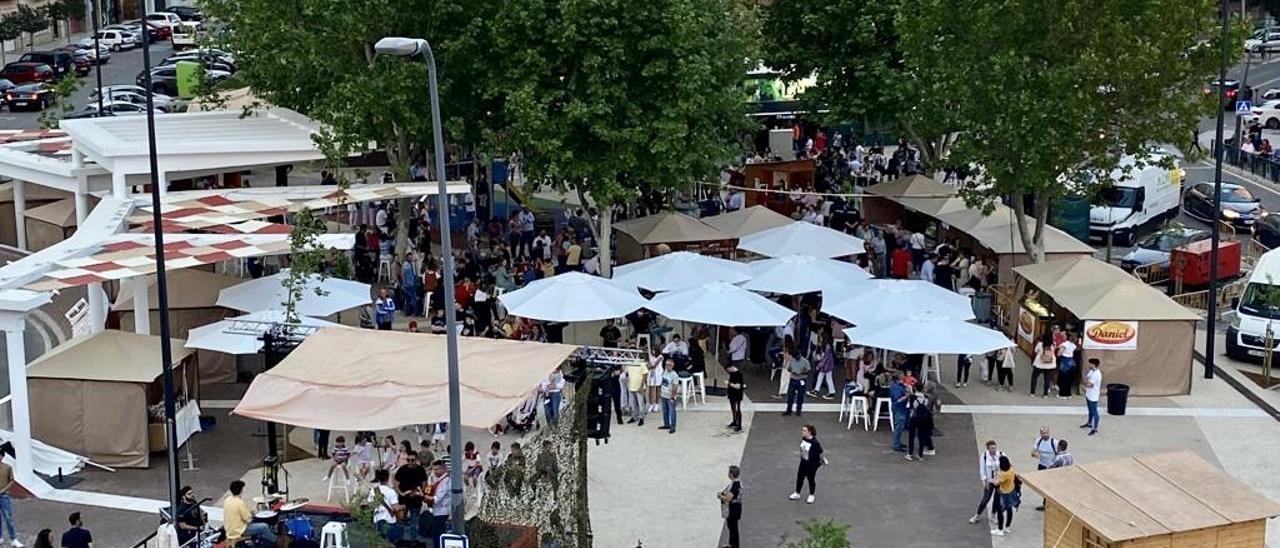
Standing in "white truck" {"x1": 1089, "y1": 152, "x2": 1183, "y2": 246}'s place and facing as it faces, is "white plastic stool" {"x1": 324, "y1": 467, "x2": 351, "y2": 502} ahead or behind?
ahead

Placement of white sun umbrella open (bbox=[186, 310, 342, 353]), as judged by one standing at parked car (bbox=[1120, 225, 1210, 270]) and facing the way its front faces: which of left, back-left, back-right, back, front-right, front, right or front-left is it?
front

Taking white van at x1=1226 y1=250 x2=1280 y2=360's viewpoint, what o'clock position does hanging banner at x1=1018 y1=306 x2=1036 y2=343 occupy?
The hanging banner is roughly at 1 o'clock from the white van.

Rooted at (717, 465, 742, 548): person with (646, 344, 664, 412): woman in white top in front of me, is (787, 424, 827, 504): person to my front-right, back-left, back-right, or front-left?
front-right

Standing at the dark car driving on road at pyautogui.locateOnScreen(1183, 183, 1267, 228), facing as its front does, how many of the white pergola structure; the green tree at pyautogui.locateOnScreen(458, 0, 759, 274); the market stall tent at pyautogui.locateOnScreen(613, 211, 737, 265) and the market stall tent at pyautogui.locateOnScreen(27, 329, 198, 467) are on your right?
4

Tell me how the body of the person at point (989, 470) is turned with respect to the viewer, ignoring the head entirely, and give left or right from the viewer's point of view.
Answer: facing the viewer and to the right of the viewer

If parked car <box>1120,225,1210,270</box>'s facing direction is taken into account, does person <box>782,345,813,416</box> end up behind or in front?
in front

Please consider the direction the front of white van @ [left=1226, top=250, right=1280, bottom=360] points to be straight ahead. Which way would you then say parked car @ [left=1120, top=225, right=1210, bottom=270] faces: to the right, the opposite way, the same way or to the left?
the same way

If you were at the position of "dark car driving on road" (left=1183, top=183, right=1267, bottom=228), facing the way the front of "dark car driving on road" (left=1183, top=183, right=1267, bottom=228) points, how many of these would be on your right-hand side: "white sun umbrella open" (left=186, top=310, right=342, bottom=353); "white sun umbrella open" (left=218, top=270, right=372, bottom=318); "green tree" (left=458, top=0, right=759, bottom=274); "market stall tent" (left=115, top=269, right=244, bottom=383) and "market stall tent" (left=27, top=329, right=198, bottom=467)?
5
